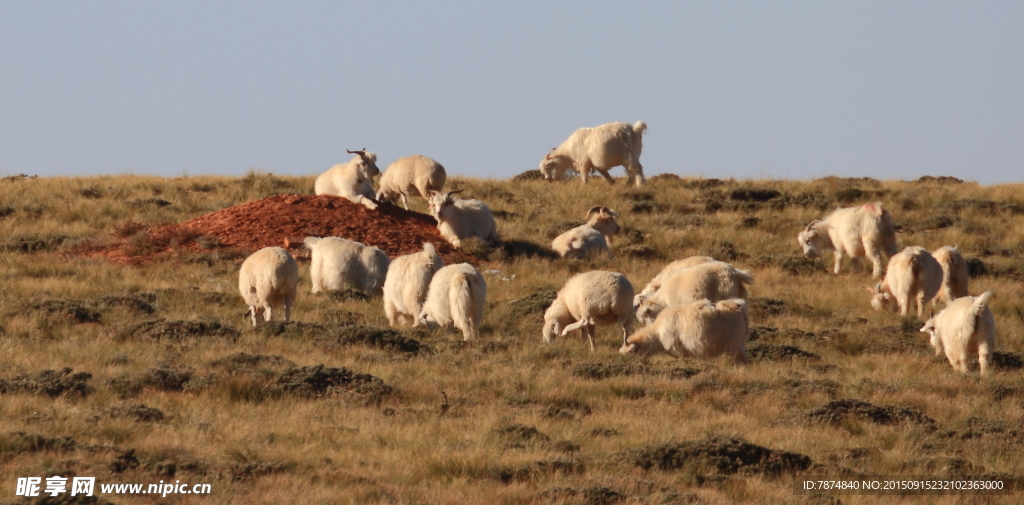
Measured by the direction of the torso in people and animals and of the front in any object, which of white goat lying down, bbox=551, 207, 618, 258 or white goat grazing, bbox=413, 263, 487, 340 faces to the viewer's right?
white goat lying down, bbox=551, 207, 618, 258

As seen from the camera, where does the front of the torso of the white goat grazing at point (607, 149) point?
to the viewer's left

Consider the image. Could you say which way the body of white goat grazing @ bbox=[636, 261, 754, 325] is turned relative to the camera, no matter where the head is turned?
to the viewer's left

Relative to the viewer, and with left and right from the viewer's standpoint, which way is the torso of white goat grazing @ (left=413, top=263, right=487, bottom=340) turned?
facing away from the viewer and to the left of the viewer

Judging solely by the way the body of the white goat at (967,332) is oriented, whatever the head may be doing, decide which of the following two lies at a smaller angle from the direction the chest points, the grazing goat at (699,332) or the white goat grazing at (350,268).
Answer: the white goat grazing

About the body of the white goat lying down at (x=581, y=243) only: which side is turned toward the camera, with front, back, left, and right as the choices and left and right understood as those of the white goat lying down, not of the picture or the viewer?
right

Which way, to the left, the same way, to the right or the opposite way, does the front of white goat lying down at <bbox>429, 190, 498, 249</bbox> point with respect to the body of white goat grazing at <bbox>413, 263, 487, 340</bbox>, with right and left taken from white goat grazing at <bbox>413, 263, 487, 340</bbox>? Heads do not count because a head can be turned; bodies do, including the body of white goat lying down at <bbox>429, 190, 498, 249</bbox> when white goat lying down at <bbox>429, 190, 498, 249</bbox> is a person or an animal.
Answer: to the left

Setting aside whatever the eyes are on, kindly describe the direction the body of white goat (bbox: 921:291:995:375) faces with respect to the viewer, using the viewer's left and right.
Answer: facing away from the viewer and to the left of the viewer

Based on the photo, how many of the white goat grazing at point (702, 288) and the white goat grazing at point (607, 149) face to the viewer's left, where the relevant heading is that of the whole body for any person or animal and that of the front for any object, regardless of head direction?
2

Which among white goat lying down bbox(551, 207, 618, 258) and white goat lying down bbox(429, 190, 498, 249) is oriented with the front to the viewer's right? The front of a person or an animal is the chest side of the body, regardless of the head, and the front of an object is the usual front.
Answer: white goat lying down bbox(551, 207, 618, 258)

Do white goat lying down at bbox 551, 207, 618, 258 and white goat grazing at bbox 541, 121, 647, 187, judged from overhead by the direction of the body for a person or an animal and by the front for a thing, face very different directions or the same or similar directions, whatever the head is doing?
very different directions

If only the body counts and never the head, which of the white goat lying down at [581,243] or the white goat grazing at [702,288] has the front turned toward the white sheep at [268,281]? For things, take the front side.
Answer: the white goat grazing at [702,288]
